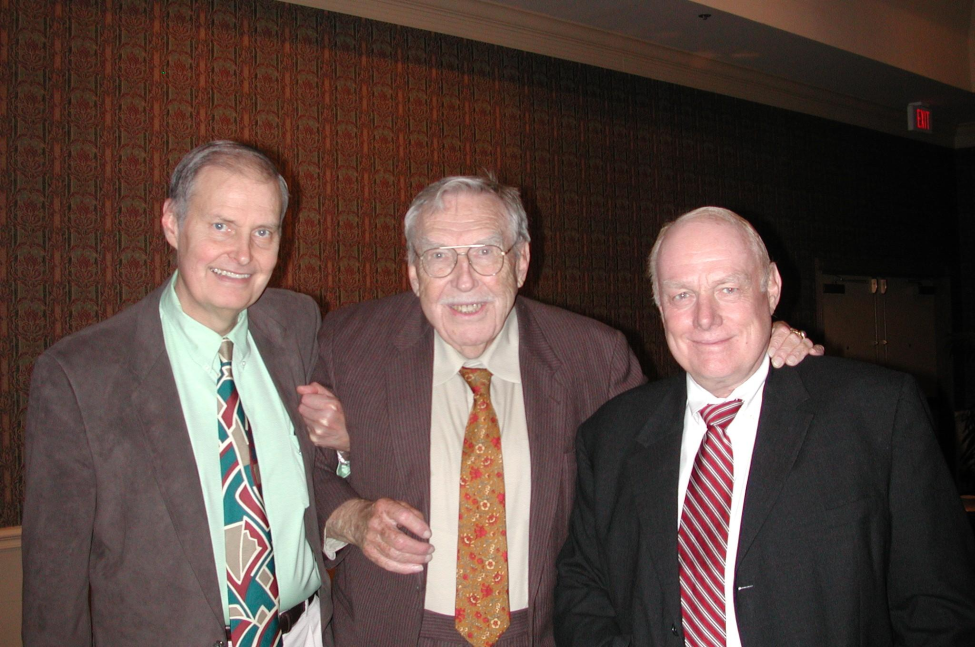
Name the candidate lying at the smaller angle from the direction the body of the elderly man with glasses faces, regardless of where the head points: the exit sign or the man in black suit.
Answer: the man in black suit

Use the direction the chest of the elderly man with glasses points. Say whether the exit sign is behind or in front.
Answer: behind

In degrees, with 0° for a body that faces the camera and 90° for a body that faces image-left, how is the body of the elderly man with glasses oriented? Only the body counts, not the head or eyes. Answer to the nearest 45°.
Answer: approximately 0°

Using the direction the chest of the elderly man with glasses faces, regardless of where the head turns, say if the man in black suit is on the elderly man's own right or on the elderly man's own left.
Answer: on the elderly man's own left
